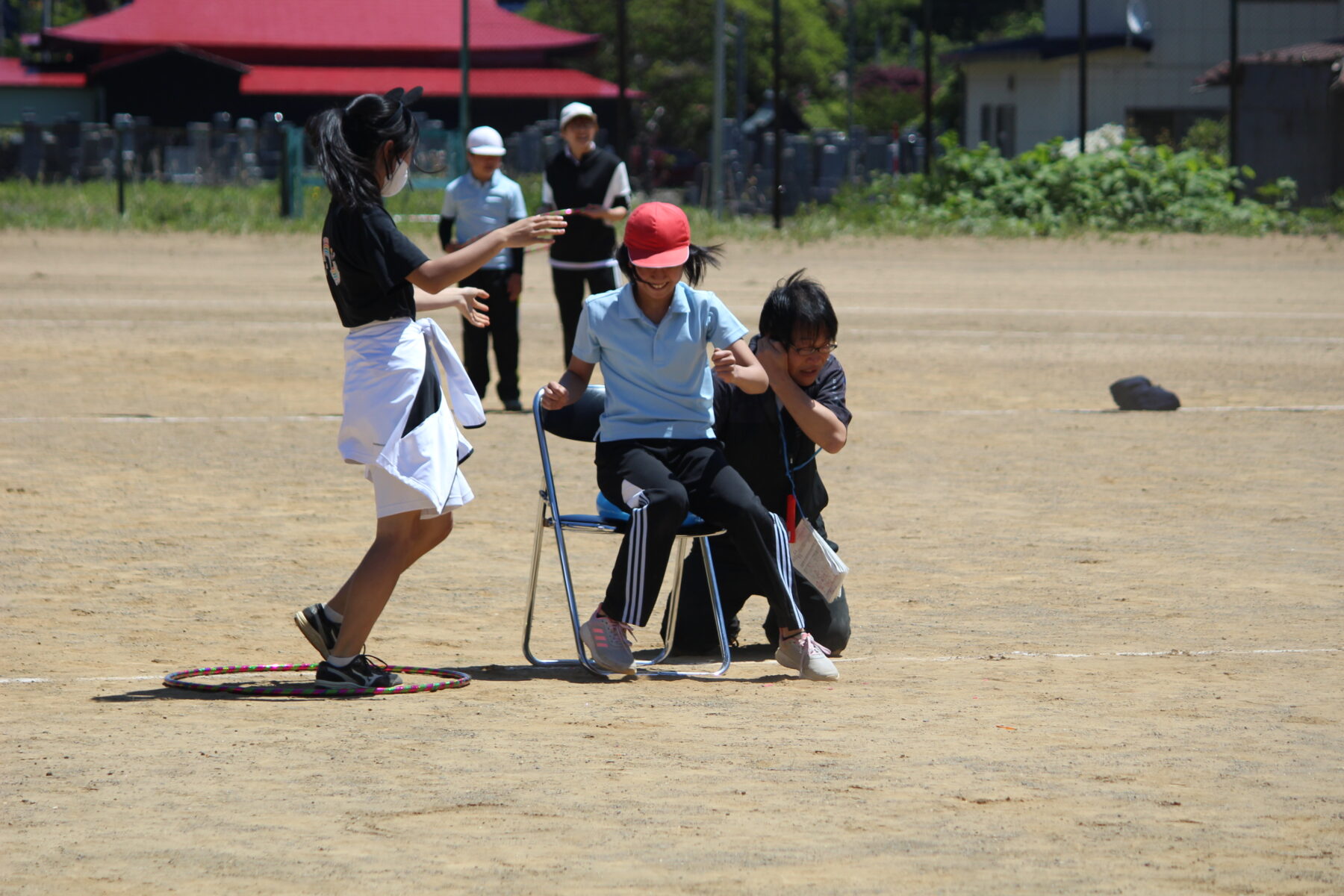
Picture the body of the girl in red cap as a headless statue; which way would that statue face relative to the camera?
toward the camera

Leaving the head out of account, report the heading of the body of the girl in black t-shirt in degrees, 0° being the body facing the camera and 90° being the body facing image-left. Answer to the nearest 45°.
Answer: approximately 270°

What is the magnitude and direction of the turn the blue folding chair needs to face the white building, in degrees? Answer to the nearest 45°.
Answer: approximately 135° to its left

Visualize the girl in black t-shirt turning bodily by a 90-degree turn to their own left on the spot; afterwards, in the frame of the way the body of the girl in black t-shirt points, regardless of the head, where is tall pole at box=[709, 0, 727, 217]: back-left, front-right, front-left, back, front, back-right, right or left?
front

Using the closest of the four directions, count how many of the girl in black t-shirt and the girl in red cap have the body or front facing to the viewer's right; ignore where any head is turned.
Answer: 1

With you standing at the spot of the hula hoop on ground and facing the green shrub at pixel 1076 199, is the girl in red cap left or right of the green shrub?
right

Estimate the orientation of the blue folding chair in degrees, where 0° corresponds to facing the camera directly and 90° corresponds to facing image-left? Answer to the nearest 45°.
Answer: approximately 315°

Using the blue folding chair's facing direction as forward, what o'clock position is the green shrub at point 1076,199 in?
The green shrub is roughly at 8 o'clock from the blue folding chair.
